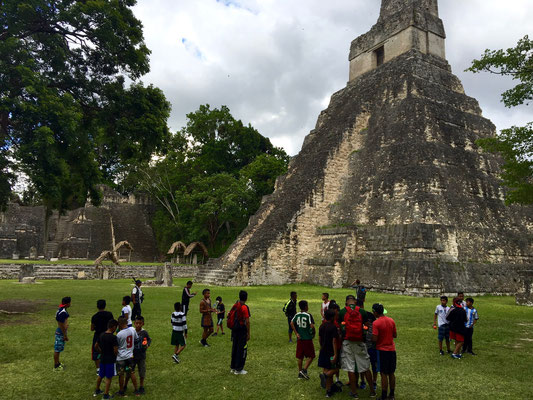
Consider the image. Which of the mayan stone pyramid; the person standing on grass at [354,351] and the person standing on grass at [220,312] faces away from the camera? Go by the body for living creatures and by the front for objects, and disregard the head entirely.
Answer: the person standing on grass at [354,351]

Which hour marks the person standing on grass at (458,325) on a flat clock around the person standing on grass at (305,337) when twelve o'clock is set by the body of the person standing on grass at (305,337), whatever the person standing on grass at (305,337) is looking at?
the person standing on grass at (458,325) is roughly at 2 o'clock from the person standing on grass at (305,337).

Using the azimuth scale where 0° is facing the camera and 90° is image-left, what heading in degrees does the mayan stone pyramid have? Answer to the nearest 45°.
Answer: approximately 45°

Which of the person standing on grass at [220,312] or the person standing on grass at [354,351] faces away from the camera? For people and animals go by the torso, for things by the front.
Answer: the person standing on grass at [354,351]

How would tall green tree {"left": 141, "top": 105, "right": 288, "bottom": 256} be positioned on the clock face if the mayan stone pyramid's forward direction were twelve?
The tall green tree is roughly at 3 o'clock from the mayan stone pyramid.

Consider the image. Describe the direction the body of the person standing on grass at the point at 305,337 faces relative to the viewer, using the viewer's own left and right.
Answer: facing away from the viewer

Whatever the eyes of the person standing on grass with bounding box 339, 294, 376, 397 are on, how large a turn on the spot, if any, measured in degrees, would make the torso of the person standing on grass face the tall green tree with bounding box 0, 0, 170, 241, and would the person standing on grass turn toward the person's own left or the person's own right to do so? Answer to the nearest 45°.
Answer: approximately 45° to the person's own left

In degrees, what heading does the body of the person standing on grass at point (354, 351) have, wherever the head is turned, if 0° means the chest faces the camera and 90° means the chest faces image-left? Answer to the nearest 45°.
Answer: approximately 180°

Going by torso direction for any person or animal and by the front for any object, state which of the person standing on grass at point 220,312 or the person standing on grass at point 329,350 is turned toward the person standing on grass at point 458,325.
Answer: the person standing on grass at point 329,350
